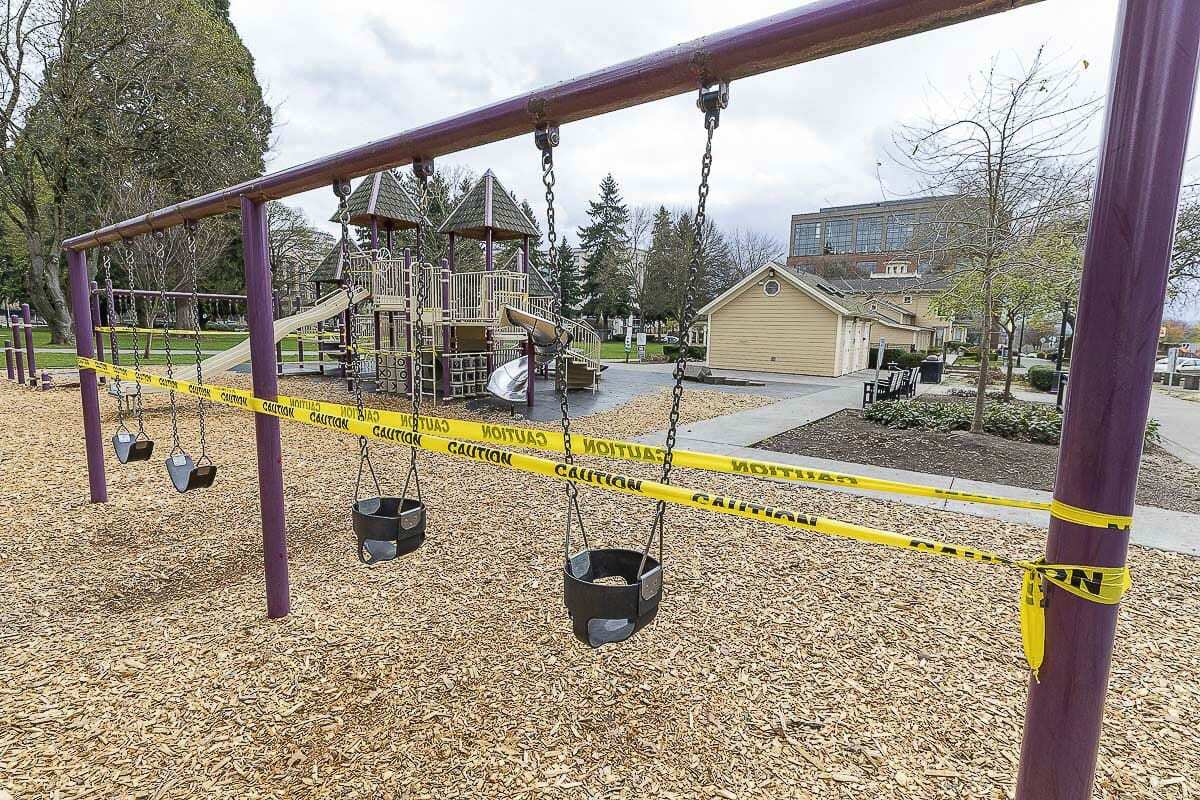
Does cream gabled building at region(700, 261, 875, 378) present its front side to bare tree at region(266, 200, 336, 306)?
no

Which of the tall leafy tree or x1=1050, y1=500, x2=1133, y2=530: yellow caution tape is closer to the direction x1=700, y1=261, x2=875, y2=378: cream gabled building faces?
the yellow caution tape

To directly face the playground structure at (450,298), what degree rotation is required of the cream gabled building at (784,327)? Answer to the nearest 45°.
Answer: approximately 135° to its right

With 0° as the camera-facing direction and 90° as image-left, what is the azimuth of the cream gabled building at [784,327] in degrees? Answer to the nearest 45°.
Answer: approximately 270°

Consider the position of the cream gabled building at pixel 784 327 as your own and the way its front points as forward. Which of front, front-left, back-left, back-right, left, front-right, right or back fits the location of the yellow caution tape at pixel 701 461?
right

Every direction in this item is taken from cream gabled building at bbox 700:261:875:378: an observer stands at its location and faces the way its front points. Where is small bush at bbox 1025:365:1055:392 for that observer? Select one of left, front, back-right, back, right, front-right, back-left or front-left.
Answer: front

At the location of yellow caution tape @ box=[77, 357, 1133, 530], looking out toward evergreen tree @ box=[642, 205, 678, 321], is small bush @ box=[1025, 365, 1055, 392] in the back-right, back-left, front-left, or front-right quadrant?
front-right

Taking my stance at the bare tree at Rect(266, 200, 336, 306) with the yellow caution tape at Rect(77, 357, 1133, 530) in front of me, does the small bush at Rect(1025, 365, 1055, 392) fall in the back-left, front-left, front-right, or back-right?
front-left
